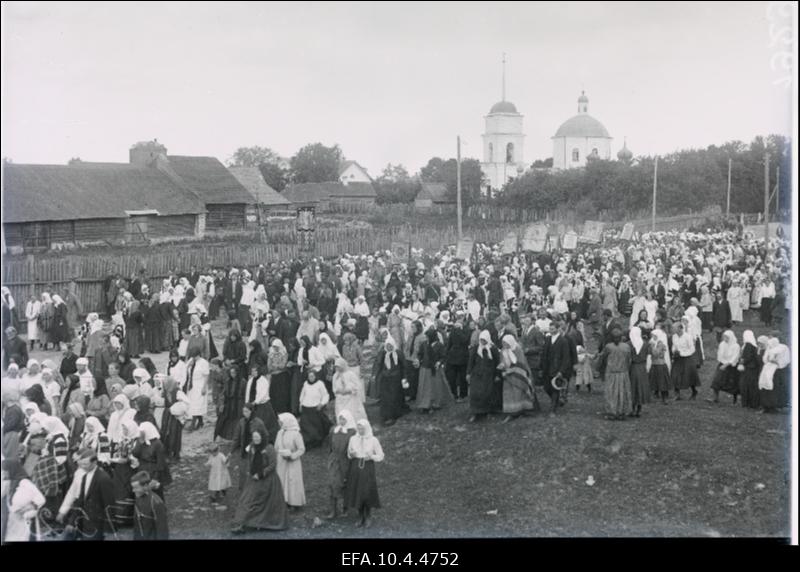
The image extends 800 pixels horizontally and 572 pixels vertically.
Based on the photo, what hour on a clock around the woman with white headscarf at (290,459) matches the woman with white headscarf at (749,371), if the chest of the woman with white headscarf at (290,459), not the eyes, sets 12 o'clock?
the woman with white headscarf at (749,371) is roughly at 7 o'clock from the woman with white headscarf at (290,459).

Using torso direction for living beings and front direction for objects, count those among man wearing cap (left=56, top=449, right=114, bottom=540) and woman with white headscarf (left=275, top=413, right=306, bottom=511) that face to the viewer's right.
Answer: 0

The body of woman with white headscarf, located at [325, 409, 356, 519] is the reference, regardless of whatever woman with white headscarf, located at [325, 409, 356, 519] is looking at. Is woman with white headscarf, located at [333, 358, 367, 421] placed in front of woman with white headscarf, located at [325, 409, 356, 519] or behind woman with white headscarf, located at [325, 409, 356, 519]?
behind

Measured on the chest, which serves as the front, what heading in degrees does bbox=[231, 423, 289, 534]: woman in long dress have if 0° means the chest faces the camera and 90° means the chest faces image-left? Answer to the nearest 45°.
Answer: approximately 45°

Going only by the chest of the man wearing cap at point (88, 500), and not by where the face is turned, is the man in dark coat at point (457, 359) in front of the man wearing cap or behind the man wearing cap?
behind

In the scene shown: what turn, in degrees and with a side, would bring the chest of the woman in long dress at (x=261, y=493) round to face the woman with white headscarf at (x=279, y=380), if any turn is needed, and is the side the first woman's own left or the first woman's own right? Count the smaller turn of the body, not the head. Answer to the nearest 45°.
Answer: approximately 135° to the first woman's own right

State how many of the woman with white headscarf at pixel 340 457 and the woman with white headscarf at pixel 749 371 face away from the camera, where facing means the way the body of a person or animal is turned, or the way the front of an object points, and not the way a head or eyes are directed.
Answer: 0
